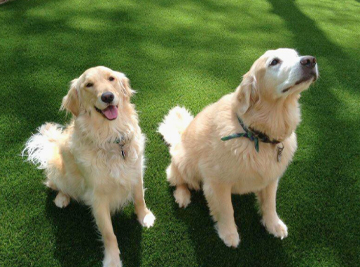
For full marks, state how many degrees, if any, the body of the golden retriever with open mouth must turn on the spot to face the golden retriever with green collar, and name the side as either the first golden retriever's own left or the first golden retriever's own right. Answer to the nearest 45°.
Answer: approximately 45° to the first golden retriever's own left

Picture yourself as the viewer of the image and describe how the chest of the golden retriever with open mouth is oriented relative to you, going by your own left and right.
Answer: facing the viewer and to the right of the viewer

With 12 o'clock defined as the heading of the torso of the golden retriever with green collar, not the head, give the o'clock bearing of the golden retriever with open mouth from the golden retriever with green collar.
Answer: The golden retriever with open mouth is roughly at 4 o'clock from the golden retriever with green collar.

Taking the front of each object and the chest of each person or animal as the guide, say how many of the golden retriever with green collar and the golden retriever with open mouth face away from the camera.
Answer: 0
